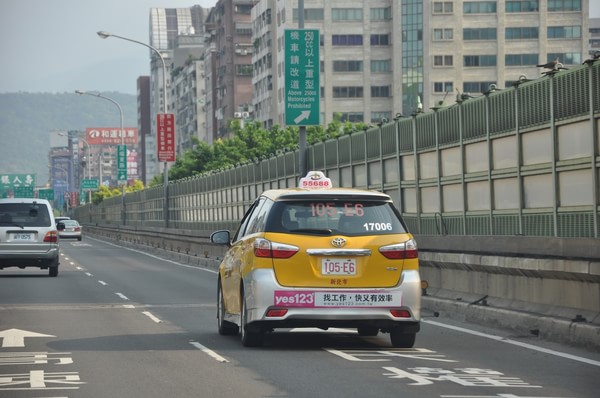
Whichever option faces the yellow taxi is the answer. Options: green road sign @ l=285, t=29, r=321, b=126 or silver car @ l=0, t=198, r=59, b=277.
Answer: the green road sign

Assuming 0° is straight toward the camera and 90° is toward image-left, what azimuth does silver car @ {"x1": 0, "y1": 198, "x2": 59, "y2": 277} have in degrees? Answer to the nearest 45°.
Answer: approximately 180°

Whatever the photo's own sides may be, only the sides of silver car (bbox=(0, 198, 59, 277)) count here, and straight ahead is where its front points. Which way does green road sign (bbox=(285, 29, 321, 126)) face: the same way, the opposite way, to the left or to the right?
the opposite way

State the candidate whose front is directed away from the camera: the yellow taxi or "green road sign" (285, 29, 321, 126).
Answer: the yellow taxi

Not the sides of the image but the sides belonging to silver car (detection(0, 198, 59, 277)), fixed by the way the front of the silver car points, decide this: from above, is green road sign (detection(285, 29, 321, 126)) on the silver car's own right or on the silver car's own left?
on the silver car's own right

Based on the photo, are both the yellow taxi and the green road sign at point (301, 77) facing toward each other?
yes

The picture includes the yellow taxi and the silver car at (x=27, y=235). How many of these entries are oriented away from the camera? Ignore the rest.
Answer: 2

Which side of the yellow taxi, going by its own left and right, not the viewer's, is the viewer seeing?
back

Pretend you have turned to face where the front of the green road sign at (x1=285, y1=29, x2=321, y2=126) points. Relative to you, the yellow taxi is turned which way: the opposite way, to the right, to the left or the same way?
the opposite way

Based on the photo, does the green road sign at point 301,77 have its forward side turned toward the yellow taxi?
yes

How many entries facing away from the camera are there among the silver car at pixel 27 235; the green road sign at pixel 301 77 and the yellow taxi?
2

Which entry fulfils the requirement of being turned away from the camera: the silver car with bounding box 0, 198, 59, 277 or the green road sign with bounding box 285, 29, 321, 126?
the silver car
